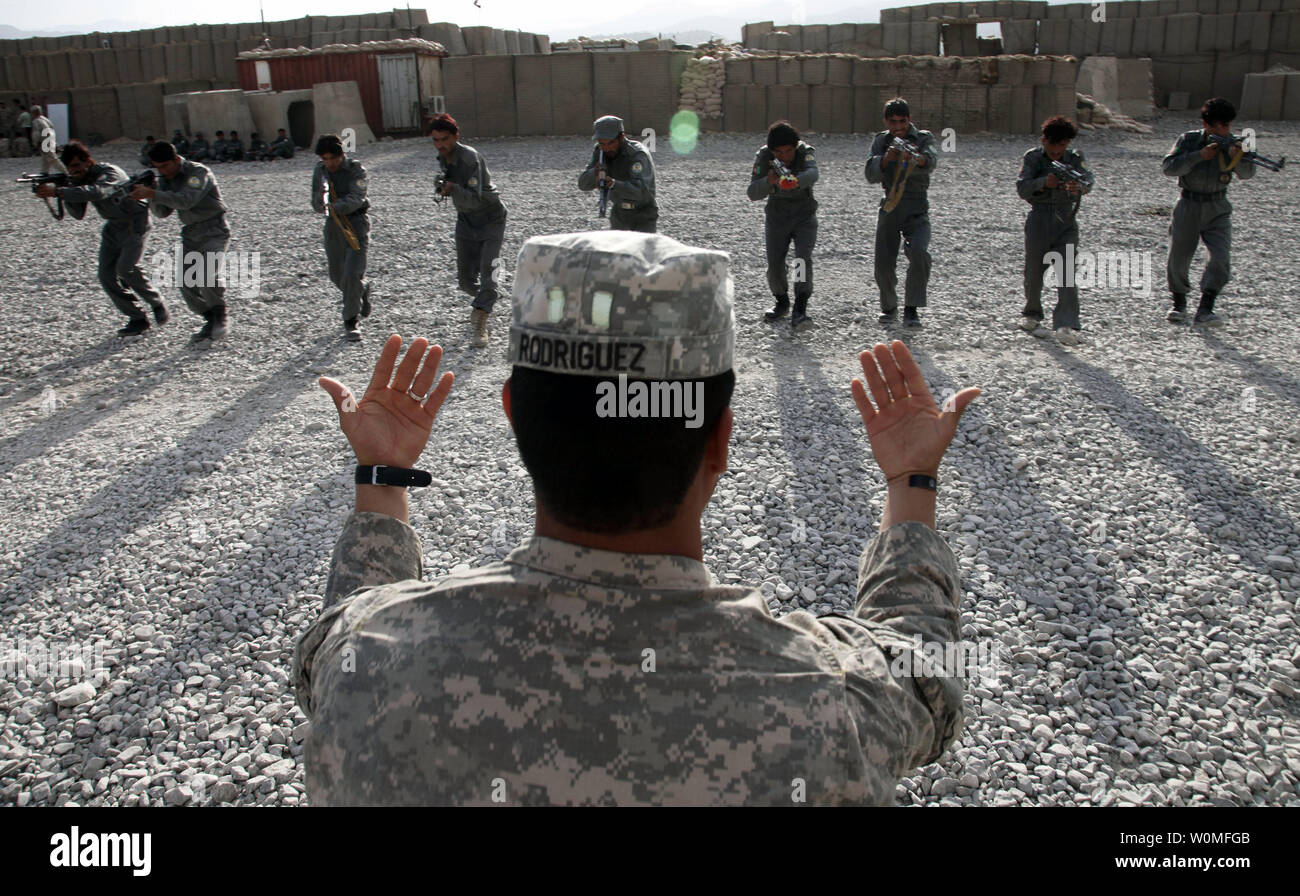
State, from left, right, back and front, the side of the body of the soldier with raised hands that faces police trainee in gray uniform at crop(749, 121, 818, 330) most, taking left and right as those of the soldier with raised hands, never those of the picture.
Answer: front

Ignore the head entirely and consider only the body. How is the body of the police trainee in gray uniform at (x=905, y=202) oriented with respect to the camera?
toward the camera

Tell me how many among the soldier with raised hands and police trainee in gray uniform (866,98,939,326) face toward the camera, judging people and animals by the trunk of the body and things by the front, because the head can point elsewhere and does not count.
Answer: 1

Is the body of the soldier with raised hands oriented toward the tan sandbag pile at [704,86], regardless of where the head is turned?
yes

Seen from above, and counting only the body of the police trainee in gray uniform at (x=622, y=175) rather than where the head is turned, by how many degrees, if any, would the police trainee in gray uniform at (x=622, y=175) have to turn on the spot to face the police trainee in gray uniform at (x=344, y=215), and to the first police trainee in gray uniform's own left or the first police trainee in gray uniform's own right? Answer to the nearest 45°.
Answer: approximately 45° to the first police trainee in gray uniform's own right

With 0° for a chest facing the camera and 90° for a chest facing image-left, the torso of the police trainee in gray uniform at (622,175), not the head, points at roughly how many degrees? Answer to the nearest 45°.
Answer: approximately 45°

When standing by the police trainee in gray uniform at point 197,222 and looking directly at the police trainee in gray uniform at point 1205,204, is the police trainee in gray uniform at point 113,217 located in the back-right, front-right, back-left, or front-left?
back-left

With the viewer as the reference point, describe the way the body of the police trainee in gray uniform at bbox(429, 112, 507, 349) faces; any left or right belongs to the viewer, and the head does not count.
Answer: facing the viewer and to the left of the viewer

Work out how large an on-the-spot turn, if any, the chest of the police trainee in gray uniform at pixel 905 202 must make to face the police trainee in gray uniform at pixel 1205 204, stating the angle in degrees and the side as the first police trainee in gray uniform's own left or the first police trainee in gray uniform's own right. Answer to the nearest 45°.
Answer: approximately 90° to the first police trainee in gray uniform's own left

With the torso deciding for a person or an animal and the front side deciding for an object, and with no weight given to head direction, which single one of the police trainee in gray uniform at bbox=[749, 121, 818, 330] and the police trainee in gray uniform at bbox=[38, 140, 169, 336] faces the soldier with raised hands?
the police trainee in gray uniform at bbox=[749, 121, 818, 330]

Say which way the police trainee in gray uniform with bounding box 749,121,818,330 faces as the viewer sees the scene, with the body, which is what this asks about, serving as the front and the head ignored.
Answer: toward the camera

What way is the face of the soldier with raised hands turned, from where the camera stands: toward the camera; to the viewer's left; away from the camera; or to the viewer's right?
away from the camera

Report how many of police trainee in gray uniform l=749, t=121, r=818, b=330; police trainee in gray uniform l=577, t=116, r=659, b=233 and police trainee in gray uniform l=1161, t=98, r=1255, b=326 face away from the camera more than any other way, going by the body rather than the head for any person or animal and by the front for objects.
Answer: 0

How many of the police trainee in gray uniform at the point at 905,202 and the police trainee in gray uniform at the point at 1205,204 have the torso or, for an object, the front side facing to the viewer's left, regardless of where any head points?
0

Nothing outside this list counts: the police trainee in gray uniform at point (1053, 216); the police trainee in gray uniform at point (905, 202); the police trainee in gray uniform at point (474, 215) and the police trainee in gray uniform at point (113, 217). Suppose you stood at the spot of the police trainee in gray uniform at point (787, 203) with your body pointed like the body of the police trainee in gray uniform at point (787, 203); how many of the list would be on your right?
2

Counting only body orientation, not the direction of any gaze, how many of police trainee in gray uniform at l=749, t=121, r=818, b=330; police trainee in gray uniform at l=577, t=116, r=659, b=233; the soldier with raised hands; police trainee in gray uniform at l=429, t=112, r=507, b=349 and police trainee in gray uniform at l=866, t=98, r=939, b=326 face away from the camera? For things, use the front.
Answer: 1

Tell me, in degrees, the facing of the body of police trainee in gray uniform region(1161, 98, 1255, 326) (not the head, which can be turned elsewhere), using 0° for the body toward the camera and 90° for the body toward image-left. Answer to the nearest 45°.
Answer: approximately 315°

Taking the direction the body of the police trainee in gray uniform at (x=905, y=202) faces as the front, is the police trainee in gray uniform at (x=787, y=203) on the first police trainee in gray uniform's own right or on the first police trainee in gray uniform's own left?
on the first police trainee in gray uniform's own right

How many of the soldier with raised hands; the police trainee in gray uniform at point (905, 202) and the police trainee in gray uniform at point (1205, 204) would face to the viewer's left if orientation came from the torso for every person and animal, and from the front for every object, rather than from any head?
0
